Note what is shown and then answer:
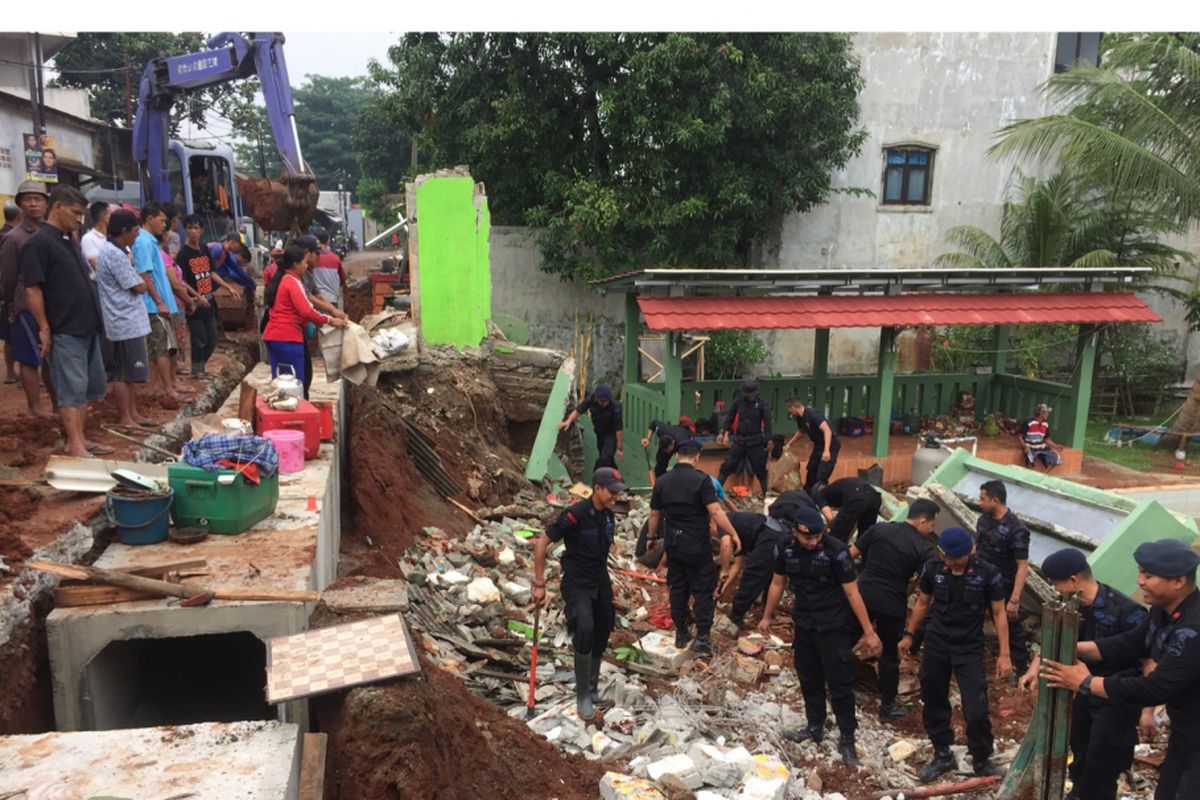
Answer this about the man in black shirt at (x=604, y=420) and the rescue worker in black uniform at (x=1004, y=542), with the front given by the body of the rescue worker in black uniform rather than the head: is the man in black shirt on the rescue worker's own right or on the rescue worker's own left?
on the rescue worker's own right

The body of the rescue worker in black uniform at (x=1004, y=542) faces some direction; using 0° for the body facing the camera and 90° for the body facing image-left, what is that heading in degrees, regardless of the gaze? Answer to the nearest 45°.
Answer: approximately 45°

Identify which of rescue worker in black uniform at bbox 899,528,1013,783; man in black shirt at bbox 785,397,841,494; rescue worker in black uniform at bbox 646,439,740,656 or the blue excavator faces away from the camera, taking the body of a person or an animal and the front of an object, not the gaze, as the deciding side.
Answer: rescue worker in black uniform at bbox 646,439,740,656

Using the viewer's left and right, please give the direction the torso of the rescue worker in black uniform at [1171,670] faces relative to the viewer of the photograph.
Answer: facing to the left of the viewer

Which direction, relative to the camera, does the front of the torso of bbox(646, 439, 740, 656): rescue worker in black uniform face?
away from the camera

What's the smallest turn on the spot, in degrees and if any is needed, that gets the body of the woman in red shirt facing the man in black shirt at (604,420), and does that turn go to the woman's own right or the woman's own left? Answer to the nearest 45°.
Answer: approximately 45° to the woman's own left

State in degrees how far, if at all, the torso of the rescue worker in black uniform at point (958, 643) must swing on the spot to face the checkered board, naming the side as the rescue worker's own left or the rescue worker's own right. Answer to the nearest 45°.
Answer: approximately 45° to the rescue worker's own right

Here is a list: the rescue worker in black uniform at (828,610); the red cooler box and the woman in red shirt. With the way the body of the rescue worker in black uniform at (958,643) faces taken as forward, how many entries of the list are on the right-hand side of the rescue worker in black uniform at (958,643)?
3

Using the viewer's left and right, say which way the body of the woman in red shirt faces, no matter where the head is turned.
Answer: facing to the right of the viewer

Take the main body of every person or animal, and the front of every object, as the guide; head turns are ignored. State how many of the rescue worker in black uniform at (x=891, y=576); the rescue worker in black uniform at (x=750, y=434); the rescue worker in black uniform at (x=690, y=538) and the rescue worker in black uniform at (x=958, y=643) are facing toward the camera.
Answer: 2

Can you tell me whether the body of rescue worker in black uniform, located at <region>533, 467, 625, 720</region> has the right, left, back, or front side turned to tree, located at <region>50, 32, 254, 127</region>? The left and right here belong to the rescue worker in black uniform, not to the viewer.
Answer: back

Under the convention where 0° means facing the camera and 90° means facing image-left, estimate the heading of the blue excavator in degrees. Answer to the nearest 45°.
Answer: approximately 315°

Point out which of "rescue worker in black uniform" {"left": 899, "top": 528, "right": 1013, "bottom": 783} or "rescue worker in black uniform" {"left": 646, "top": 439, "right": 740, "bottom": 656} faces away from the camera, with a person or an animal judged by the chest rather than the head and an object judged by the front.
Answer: "rescue worker in black uniform" {"left": 646, "top": 439, "right": 740, "bottom": 656}

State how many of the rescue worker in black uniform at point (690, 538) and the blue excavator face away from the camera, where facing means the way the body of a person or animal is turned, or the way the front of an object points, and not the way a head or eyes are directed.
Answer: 1

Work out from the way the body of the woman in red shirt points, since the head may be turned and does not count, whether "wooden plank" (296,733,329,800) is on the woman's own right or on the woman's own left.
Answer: on the woman's own right

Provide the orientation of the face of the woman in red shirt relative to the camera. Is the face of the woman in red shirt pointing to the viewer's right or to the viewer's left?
to the viewer's right

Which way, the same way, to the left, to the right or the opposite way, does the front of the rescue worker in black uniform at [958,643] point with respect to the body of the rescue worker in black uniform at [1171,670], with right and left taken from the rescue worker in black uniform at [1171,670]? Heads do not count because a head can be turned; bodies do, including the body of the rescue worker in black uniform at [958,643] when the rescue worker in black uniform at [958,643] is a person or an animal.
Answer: to the left

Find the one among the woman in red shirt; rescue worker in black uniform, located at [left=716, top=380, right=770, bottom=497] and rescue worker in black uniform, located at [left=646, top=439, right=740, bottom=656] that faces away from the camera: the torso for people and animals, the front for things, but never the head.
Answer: rescue worker in black uniform, located at [left=646, top=439, right=740, bottom=656]
